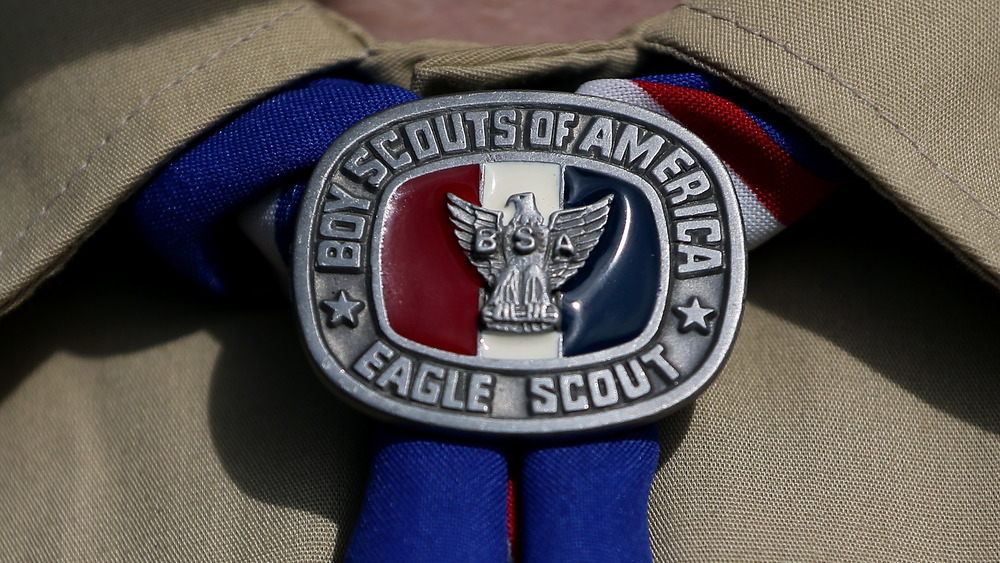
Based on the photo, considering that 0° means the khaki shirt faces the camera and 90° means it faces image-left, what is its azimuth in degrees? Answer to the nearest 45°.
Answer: approximately 0°

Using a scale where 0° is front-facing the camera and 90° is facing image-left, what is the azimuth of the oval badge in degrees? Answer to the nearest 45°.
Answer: approximately 0°
